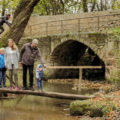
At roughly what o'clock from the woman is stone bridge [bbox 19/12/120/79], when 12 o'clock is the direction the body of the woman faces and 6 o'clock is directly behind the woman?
The stone bridge is roughly at 7 o'clock from the woman.

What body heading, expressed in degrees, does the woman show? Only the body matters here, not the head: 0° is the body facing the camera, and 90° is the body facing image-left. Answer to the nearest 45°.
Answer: approximately 0°
